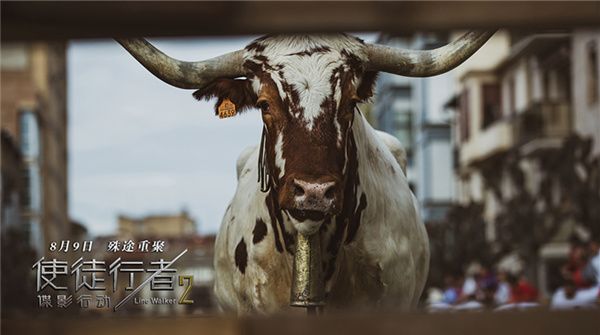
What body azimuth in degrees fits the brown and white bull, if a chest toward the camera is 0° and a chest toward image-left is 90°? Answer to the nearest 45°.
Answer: approximately 0°

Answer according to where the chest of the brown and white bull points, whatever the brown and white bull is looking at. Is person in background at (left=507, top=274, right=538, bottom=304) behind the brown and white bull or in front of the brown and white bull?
behind

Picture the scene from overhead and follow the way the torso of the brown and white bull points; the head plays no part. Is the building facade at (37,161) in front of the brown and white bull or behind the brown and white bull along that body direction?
behind
